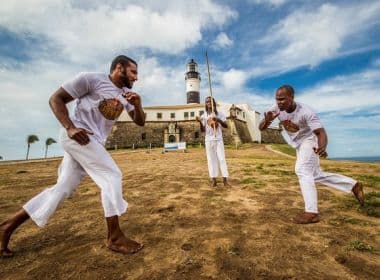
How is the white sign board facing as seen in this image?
toward the camera

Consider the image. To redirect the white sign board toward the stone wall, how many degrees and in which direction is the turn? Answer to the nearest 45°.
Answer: approximately 180°
